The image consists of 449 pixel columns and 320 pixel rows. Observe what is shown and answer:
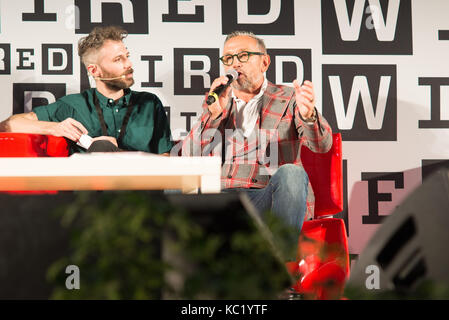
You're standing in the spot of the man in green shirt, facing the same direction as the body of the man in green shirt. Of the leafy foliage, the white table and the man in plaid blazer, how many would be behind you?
0

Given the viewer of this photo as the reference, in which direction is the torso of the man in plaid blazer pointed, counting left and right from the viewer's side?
facing the viewer and to the left of the viewer

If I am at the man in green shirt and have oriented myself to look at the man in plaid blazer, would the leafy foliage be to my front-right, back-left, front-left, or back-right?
front-right

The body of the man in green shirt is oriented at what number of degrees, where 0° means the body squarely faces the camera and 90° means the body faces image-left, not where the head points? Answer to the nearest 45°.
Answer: approximately 0°

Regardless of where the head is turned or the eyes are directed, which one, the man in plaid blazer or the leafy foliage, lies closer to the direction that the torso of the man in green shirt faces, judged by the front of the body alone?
the leafy foliage

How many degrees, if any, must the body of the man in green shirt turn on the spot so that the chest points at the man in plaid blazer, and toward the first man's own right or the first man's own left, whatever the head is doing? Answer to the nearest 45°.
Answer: approximately 45° to the first man's own left

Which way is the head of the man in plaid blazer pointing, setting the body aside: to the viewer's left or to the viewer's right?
to the viewer's left

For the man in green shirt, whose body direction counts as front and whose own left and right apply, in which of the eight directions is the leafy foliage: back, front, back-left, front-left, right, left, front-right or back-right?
front

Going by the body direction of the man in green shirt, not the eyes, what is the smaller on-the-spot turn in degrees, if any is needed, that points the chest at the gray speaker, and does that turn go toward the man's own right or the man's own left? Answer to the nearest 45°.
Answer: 0° — they already face it

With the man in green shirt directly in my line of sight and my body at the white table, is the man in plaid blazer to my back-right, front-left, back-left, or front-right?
front-right

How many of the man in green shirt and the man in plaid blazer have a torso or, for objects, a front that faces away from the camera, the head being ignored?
0

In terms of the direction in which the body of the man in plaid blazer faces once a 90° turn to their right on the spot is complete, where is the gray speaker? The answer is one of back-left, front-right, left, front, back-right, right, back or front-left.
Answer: back-left
